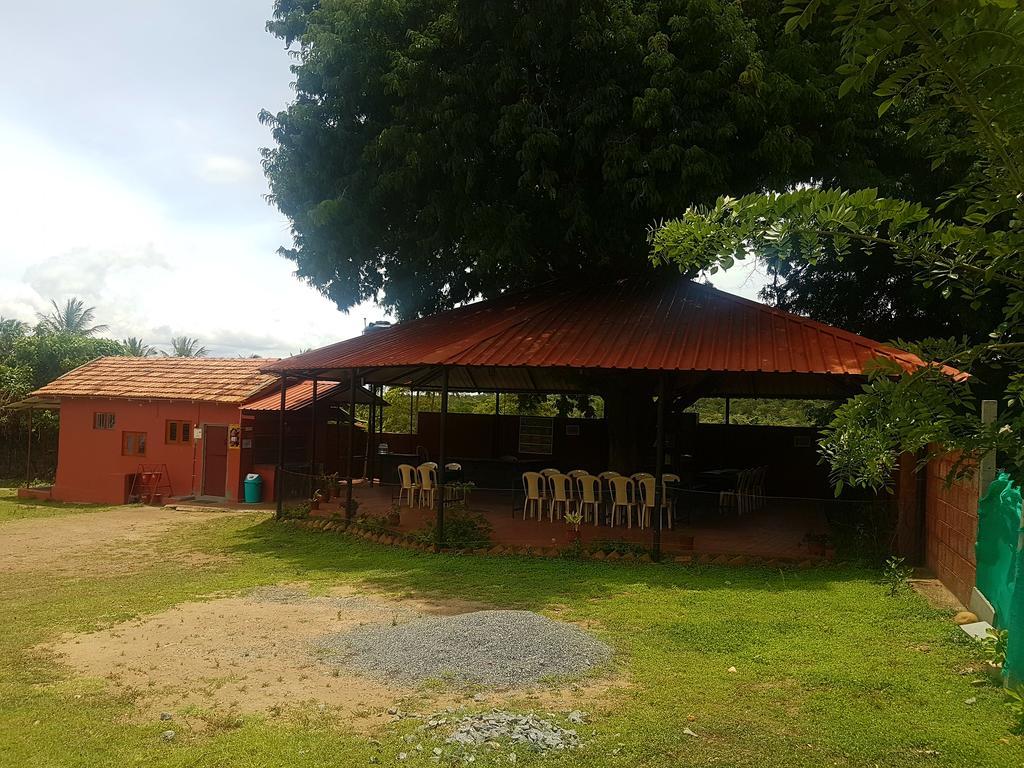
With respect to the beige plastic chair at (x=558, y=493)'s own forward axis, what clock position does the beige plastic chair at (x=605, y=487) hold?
the beige plastic chair at (x=605, y=487) is roughly at 3 o'clock from the beige plastic chair at (x=558, y=493).

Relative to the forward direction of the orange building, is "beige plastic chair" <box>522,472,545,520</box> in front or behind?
in front

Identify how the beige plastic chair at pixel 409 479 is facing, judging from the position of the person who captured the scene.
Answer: facing away from the viewer and to the right of the viewer

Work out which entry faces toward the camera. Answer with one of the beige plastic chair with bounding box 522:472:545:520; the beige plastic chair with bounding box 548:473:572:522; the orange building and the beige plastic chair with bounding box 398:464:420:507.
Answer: the orange building

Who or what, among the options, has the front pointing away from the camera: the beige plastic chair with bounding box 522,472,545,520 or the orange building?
the beige plastic chair

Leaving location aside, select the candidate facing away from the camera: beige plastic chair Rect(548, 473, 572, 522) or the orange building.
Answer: the beige plastic chair

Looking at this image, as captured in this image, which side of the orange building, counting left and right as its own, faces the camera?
front

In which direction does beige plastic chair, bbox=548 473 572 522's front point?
away from the camera

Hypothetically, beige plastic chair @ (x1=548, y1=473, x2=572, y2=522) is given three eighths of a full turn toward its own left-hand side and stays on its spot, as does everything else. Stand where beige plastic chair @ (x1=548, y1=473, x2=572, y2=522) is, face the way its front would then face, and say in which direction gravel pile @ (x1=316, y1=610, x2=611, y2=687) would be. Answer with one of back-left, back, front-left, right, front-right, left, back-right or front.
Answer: front-left

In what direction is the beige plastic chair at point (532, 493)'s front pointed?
away from the camera

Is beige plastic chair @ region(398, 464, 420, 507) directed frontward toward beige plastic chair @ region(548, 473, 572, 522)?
no

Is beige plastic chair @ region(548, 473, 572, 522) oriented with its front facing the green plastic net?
no

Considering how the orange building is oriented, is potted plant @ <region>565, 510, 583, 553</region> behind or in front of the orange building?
in front

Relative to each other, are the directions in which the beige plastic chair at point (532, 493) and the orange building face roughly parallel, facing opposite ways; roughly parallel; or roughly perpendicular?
roughly parallel, facing opposite ways

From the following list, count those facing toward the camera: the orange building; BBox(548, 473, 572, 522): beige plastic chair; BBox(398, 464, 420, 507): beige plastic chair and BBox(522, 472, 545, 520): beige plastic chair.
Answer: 1

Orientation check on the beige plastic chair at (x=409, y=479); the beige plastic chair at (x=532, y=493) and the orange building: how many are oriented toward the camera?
1

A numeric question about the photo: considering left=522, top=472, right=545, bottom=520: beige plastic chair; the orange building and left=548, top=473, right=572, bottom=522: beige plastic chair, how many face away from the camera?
2
